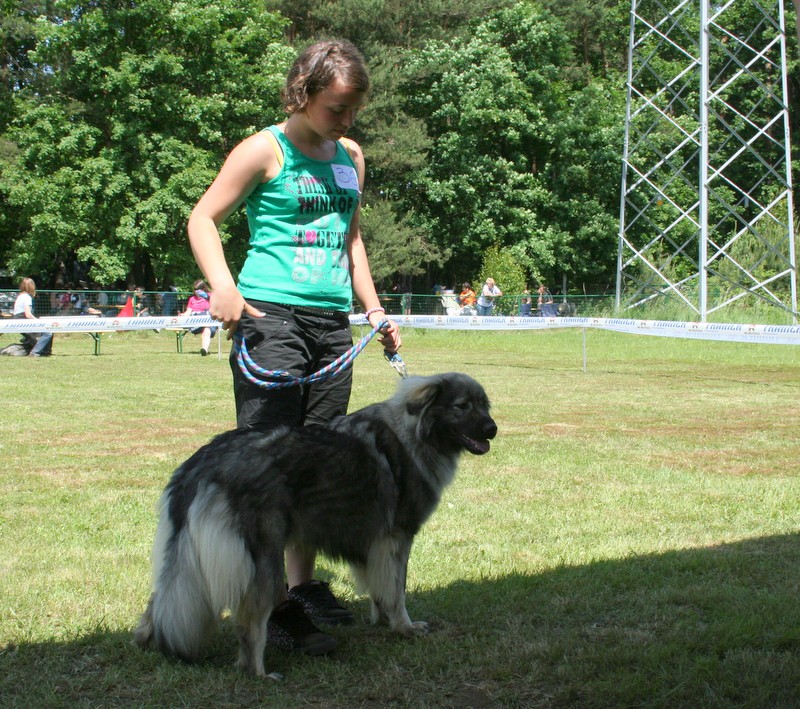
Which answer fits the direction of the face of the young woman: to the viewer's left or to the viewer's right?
to the viewer's right

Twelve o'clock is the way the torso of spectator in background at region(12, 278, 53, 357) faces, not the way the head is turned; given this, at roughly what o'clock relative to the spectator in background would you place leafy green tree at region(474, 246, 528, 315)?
The leafy green tree is roughly at 11 o'clock from the spectator in background.

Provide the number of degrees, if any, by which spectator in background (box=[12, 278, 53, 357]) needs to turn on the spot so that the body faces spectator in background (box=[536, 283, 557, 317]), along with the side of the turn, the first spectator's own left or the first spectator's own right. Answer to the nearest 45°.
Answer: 0° — they already face them

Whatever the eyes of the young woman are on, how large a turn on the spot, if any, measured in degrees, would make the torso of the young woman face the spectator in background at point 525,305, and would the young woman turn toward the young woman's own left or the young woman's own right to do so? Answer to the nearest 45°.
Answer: approximately 135° to the young woman's own left

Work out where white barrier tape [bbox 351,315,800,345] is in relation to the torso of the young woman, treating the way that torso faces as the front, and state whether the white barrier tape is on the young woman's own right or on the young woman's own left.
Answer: on the young woman's own left

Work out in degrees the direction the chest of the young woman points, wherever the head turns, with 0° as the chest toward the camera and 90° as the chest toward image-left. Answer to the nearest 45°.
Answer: approximately 315°

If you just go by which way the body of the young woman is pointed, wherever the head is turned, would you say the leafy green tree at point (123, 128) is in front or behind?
behind

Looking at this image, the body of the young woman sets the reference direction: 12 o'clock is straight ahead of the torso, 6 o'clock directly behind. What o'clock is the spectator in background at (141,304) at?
The spectator in background is roughly at 7 o'clock from the young woman.

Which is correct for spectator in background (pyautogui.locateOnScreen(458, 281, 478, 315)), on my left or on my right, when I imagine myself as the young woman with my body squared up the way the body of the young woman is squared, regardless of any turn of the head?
on my left

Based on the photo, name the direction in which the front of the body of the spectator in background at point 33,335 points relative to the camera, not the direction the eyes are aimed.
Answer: to the viewer's right

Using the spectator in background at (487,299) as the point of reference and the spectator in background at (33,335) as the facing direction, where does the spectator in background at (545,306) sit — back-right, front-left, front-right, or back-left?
back-left
